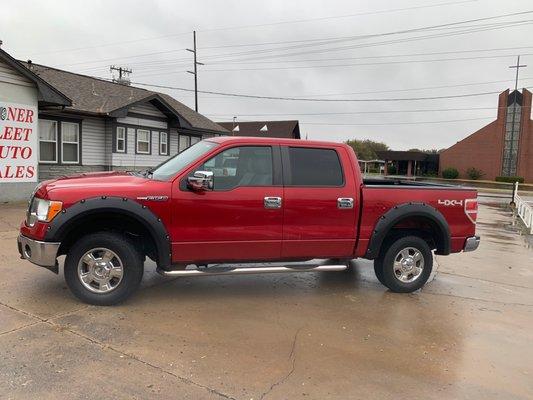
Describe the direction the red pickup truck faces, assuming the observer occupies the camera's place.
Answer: facing to the left of the viewer

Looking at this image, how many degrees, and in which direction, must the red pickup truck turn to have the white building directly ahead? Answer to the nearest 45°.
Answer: approximately 45° to its right
